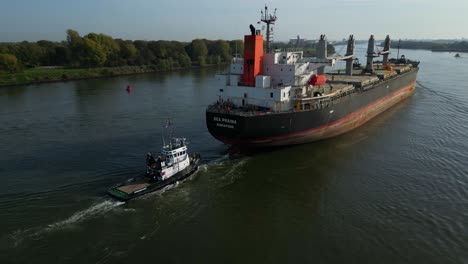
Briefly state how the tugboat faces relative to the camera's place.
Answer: facing away from the viewer and to the right of the viewer

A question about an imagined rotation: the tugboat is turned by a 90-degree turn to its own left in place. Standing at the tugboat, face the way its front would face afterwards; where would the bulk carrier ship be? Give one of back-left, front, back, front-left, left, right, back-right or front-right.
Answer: right

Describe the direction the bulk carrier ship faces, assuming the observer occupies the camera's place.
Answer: facing away from the viewer and to the right of the viewer
